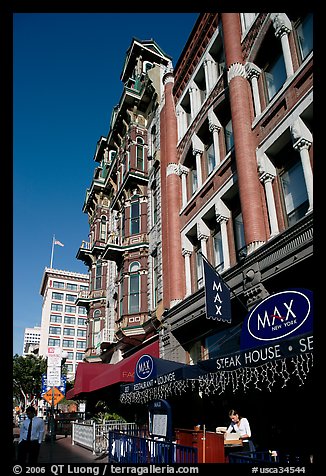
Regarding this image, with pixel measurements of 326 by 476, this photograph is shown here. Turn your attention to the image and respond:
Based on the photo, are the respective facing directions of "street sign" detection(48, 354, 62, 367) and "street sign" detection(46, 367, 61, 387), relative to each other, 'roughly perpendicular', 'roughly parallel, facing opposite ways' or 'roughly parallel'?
roughly parallel

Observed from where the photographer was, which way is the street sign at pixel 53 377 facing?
facing the viewer

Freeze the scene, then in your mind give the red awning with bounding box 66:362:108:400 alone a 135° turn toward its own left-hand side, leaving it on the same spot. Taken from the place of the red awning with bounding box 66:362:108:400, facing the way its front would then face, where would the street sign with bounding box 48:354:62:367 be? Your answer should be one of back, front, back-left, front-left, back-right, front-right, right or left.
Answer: right

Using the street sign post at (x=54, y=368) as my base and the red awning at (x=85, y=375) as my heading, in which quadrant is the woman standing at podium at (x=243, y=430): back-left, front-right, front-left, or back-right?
back-right

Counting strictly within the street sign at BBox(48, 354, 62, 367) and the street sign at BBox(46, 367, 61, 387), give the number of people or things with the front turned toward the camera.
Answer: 2

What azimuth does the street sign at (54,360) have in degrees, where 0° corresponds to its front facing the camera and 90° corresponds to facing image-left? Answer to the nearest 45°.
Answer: approximately 0°

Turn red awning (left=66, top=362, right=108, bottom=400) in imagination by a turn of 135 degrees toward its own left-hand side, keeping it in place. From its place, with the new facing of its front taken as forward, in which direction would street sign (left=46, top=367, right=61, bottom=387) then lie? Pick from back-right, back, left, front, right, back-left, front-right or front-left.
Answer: right

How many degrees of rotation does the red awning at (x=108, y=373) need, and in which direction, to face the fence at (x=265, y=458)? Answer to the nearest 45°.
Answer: approximately 45° to its left

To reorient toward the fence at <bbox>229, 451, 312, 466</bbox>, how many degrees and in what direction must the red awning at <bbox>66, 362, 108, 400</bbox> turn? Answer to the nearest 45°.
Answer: approximately 45° to its left

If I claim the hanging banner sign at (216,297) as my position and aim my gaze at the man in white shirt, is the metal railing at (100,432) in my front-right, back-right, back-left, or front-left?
front-right

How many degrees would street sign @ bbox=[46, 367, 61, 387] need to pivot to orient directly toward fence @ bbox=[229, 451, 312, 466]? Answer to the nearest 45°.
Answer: approximately 45° to its left

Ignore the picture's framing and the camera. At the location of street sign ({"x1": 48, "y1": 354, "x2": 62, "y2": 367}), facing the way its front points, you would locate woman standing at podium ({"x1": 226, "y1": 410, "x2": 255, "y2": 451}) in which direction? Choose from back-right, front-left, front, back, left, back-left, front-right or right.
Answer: front-left

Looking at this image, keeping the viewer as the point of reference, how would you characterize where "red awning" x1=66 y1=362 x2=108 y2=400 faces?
facing the viewer and to the left of the viewer
